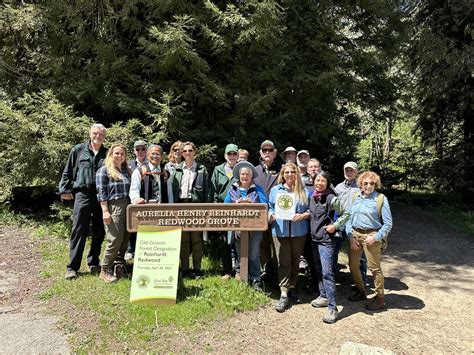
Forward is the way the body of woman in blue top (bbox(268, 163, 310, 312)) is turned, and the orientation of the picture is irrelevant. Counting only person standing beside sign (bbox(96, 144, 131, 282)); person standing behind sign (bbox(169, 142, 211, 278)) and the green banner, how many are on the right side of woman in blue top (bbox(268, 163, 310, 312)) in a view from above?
3

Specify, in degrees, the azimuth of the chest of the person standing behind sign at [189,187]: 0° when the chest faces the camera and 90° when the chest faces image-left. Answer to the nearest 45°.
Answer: approximately 0°

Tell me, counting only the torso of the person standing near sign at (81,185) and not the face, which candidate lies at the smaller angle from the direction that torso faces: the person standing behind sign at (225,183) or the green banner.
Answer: the green banner

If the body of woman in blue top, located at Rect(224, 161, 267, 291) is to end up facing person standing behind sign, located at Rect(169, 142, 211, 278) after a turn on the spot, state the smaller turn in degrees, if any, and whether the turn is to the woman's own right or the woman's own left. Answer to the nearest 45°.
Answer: approximately 90° to the woman's own right

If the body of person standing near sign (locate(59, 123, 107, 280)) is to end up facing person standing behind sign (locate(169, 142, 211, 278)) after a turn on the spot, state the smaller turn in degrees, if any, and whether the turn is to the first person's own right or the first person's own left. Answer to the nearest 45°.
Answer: approximately 90° to the first person's own left
